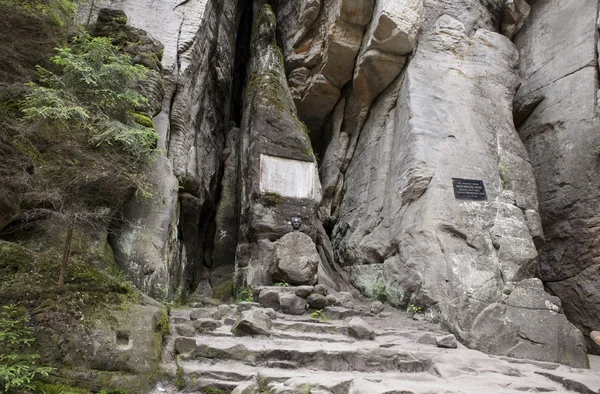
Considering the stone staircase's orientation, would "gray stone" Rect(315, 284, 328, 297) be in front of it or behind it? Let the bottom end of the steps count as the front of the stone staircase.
behind

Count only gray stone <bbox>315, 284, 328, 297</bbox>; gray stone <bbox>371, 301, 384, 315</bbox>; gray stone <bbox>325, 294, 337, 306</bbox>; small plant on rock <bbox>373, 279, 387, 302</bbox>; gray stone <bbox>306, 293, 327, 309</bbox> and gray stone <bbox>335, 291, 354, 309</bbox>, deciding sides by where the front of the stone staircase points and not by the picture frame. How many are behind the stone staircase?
6

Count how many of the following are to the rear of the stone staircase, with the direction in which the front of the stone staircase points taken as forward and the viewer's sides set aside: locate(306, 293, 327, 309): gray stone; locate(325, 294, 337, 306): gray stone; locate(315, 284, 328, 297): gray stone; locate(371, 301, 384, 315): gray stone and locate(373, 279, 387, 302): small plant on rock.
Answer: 5

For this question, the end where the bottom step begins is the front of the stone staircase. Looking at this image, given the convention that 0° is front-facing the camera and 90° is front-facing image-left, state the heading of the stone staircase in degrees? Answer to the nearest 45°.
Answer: approximately 0°

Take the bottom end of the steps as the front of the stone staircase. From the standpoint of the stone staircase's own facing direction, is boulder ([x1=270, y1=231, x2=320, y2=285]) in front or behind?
behind

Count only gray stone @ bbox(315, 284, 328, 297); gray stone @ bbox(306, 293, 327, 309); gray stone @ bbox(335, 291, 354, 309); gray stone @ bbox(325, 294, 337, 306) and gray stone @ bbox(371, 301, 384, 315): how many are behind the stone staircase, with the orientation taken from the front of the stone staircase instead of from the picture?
5

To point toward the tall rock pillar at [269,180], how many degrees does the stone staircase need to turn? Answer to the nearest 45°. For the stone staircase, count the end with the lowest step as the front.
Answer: approximately 135° to its right

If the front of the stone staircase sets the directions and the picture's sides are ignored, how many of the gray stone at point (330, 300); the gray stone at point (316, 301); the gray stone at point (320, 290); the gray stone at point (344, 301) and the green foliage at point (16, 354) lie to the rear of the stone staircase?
4

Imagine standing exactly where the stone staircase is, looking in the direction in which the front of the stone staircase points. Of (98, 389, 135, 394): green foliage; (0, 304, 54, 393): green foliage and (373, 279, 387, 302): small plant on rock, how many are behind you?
1

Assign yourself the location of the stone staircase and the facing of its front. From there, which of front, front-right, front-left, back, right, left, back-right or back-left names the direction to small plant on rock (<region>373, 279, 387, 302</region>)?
back

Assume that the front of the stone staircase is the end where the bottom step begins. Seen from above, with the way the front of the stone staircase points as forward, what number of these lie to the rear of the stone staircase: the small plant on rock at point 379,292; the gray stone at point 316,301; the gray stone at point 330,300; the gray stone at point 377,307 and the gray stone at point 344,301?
5

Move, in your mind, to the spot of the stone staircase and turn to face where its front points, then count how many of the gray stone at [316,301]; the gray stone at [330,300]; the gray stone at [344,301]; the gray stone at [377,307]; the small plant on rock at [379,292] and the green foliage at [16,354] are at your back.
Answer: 5

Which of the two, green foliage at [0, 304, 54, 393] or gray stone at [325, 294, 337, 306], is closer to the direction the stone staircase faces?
the green foliage

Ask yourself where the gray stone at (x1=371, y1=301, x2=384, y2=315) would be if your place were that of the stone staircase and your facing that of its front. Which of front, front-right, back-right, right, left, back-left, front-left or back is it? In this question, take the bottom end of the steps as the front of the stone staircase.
back

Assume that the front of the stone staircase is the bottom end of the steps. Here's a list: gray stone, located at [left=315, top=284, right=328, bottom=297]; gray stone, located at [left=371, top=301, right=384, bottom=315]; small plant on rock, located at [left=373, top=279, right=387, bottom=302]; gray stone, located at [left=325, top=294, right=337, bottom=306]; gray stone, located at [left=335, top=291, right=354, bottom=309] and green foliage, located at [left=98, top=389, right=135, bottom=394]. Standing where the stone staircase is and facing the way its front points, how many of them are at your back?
5

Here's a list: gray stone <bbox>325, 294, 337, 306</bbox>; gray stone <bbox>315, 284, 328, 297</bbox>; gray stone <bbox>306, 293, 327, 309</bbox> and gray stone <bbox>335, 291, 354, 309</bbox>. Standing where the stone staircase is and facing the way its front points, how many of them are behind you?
4

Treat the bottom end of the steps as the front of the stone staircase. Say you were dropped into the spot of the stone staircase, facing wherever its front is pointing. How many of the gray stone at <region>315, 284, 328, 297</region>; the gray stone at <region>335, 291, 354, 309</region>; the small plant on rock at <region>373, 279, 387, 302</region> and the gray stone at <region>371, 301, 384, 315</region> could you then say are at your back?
4

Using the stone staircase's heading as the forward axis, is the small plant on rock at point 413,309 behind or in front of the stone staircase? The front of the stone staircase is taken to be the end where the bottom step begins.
behind

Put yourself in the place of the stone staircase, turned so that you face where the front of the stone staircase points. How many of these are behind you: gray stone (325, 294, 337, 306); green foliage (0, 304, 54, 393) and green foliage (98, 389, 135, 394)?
1
